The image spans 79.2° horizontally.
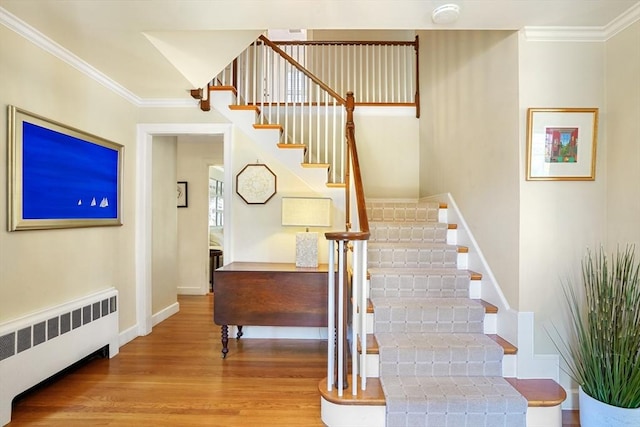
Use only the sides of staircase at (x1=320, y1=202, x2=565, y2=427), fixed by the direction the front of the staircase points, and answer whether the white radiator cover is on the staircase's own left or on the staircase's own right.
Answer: on the staircase's own right

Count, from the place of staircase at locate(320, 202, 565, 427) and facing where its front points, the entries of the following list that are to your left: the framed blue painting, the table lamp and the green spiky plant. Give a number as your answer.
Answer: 1

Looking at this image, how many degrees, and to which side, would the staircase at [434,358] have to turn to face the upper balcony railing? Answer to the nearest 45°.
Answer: approximately 180°

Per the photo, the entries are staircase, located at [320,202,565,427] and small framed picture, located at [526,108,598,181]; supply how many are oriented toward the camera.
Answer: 2

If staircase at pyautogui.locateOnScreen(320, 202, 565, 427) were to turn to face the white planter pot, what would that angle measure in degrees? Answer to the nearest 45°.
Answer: approximately 90° to its left

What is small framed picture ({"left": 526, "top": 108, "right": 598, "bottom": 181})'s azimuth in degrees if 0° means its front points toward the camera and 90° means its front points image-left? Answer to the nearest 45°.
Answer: approximately 0°

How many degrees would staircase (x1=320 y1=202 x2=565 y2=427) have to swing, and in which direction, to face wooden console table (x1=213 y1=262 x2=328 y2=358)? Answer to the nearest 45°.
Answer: approximately 90° to its right

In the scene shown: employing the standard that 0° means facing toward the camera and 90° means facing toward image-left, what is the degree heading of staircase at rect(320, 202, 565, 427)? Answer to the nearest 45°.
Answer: approximately 0°

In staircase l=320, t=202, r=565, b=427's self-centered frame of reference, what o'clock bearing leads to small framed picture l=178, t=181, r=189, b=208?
The small framed picture is roughly at 4 o'clock from the staircase.
